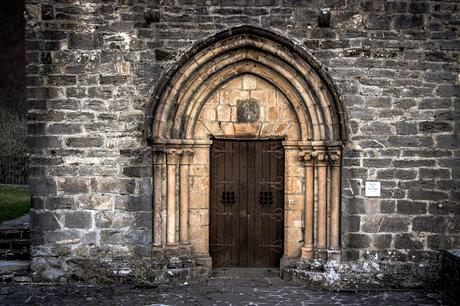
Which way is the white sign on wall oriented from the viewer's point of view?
toward the camera

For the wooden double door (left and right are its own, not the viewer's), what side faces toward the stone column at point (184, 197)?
right

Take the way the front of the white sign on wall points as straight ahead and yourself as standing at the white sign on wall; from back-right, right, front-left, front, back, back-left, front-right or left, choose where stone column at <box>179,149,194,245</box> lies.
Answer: right

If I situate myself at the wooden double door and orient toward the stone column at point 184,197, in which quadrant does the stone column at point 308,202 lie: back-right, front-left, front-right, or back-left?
back-left

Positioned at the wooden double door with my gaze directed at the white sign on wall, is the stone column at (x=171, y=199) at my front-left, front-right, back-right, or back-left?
back-right

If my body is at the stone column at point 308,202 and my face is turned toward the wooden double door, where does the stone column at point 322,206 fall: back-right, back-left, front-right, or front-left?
back-left

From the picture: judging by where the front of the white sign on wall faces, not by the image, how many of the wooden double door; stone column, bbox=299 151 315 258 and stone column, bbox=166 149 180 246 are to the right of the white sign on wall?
3

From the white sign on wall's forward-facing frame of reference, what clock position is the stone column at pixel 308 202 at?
The stone column is roughly at 3 o'clock from the white sign on wall.

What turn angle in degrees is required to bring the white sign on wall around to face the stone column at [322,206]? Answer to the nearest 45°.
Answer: approximately 90° to its right

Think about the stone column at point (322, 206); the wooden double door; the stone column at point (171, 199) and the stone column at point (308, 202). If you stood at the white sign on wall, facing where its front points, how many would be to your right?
4

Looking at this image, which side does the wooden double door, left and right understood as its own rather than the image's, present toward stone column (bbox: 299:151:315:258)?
left

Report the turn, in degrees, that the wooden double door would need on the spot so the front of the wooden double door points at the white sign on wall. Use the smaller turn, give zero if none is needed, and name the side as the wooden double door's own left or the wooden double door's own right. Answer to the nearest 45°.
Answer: approximately 90° to the wooden double door's own left

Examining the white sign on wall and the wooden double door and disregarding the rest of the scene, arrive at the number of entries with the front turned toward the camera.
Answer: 2

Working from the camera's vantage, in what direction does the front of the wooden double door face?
facing the viewer
